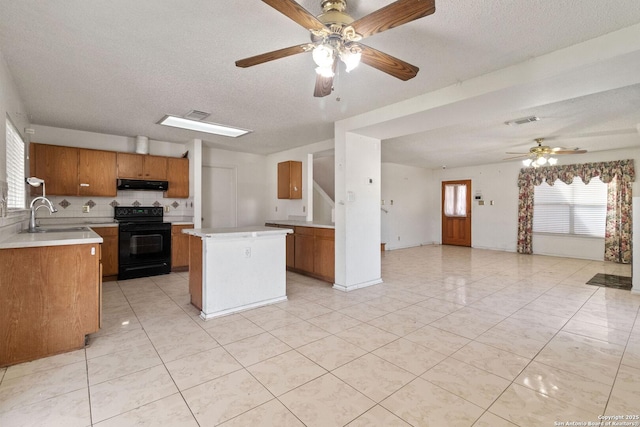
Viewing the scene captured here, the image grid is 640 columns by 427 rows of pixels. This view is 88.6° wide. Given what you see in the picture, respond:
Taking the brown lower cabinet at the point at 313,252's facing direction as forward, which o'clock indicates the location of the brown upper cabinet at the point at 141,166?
The brown upper cabinet is roughly at 2 o'clock from the brown lower cabinet.

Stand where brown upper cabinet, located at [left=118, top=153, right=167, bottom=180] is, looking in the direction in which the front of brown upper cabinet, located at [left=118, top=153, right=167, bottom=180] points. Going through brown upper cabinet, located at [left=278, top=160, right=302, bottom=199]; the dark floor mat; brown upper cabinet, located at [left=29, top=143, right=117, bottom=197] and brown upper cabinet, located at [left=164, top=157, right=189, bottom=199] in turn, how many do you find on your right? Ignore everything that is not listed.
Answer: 1

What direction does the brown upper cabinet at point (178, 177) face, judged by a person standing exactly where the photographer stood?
facing the viewer

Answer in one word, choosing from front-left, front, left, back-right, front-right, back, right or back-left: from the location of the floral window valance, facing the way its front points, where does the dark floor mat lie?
front

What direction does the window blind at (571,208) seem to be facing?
toward the camera

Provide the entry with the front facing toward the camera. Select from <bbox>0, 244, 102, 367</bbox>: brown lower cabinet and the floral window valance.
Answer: the floral window valance

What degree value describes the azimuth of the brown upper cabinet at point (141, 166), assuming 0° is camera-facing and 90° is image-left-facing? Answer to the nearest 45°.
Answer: approximately 0°

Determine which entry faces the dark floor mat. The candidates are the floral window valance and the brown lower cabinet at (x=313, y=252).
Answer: the floral window valance

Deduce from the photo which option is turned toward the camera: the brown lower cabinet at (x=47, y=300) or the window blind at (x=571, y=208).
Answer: the window blind
